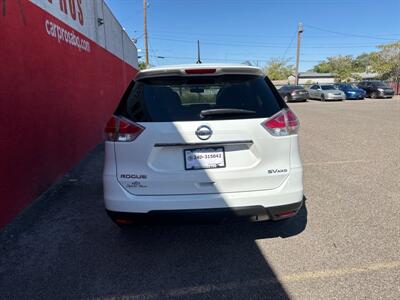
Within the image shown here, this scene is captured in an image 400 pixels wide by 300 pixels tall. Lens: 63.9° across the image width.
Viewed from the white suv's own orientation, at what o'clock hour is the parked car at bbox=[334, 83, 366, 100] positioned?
The parked car is roughly at 1 o'clock from the white suv.

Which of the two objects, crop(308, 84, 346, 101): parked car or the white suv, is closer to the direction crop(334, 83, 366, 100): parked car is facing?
the white suv

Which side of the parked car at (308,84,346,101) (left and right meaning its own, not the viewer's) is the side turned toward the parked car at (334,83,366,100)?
left

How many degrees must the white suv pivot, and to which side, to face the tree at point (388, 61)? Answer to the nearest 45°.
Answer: approximately 45° to its right

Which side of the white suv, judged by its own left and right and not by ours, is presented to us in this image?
back

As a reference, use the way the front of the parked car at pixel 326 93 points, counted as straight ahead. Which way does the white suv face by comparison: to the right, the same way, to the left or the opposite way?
the opposite way

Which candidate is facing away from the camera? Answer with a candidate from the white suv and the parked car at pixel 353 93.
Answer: the white suv

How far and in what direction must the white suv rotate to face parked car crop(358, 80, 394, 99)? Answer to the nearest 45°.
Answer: approximately 45° to its right

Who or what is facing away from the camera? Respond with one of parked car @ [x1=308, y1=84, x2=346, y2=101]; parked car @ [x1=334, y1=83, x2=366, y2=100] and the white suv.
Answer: the white suv

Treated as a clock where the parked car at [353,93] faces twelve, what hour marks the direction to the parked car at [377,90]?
the parked car at [377,90] is roughly at 9 o'clock from the parked car at [353,93].

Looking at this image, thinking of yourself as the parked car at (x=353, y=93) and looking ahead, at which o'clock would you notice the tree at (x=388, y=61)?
The tree is roughly at 8 o'clock from the parked car.
